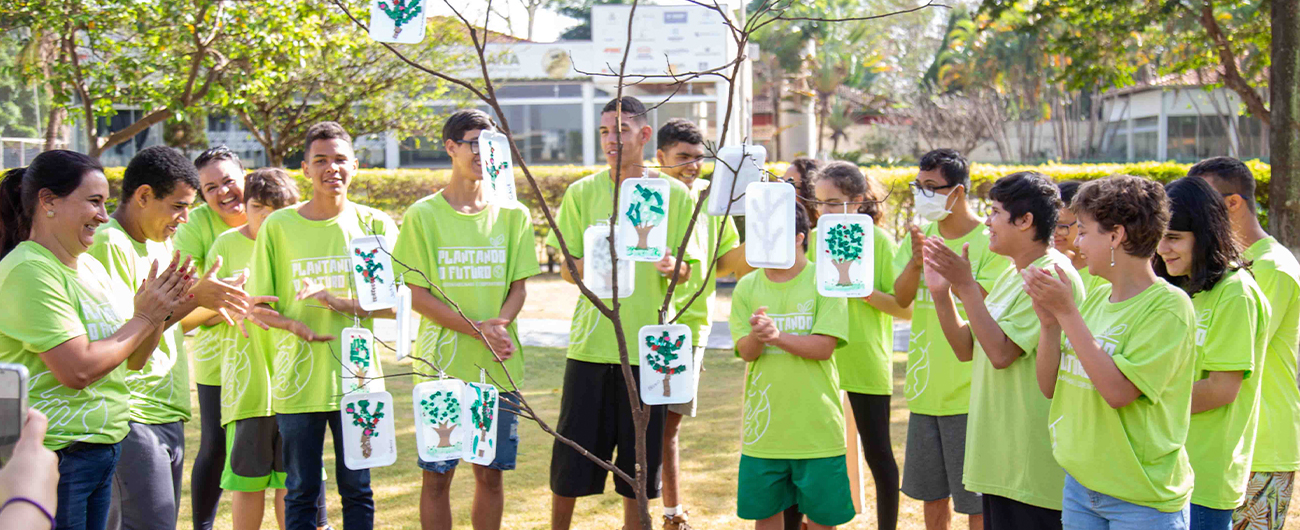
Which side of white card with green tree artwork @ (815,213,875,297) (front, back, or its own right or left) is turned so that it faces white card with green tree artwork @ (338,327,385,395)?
right

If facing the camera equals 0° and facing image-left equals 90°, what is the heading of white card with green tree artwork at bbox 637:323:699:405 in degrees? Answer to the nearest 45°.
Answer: approximately 0°

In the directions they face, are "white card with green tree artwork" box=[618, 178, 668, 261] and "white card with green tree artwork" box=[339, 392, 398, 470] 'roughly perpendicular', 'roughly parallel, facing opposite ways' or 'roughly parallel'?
roughly parallel

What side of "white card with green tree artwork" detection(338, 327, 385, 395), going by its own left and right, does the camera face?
front

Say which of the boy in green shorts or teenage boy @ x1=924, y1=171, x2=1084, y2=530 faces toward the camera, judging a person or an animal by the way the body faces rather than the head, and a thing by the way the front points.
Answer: the boy in green shorts

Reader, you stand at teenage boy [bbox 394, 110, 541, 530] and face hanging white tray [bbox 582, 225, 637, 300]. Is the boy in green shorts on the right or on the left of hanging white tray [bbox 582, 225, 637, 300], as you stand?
left

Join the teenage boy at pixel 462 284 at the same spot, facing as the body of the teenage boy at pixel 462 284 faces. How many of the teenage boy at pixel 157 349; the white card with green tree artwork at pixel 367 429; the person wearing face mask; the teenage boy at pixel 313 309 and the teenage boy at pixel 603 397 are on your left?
2

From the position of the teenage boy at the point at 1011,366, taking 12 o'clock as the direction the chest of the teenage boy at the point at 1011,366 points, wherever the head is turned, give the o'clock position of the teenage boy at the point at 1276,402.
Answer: the teenage boy at the point at 1276,402 is roughly at 5 o'clock from the teenage boy at the point at 1011,366.

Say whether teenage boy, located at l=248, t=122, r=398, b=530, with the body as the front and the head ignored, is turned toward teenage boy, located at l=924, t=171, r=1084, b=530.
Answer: no

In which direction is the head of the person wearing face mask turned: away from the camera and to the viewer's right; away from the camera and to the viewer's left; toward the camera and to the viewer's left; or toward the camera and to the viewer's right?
toward the camera and to the viewer's left

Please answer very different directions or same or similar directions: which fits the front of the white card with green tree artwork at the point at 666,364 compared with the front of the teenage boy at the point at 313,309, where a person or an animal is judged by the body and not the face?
same or similar directions

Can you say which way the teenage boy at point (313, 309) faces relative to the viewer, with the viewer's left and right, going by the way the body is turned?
facing the viewer

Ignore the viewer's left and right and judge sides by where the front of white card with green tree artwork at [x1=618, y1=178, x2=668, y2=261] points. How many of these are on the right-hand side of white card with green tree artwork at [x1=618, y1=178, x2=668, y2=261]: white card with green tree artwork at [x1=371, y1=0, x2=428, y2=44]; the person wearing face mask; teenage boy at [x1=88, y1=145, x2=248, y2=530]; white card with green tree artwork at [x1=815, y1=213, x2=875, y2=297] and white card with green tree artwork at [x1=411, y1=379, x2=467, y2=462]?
3

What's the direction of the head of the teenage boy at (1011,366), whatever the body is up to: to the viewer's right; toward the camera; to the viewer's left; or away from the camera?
to the viewer's left

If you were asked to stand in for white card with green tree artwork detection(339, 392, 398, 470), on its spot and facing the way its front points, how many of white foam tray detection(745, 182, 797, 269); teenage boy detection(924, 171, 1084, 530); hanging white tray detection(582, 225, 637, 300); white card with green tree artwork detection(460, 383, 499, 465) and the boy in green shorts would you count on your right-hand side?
0

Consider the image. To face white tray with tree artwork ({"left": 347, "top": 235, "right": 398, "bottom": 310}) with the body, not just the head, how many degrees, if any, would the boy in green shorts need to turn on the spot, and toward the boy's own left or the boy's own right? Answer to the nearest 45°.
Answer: approximately 90° to the boy's own right

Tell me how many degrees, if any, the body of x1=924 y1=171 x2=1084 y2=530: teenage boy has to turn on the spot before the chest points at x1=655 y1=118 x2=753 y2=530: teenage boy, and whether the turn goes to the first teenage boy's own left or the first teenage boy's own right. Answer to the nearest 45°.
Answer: approximately 45° to the first teenage boy's own right

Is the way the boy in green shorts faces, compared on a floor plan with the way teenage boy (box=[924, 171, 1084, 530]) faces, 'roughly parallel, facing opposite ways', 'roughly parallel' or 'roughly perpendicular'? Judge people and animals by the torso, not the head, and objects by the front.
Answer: roughly perpendicular

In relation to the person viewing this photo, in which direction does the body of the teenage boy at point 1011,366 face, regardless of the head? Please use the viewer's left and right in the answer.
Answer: facing to the left of the viewer
